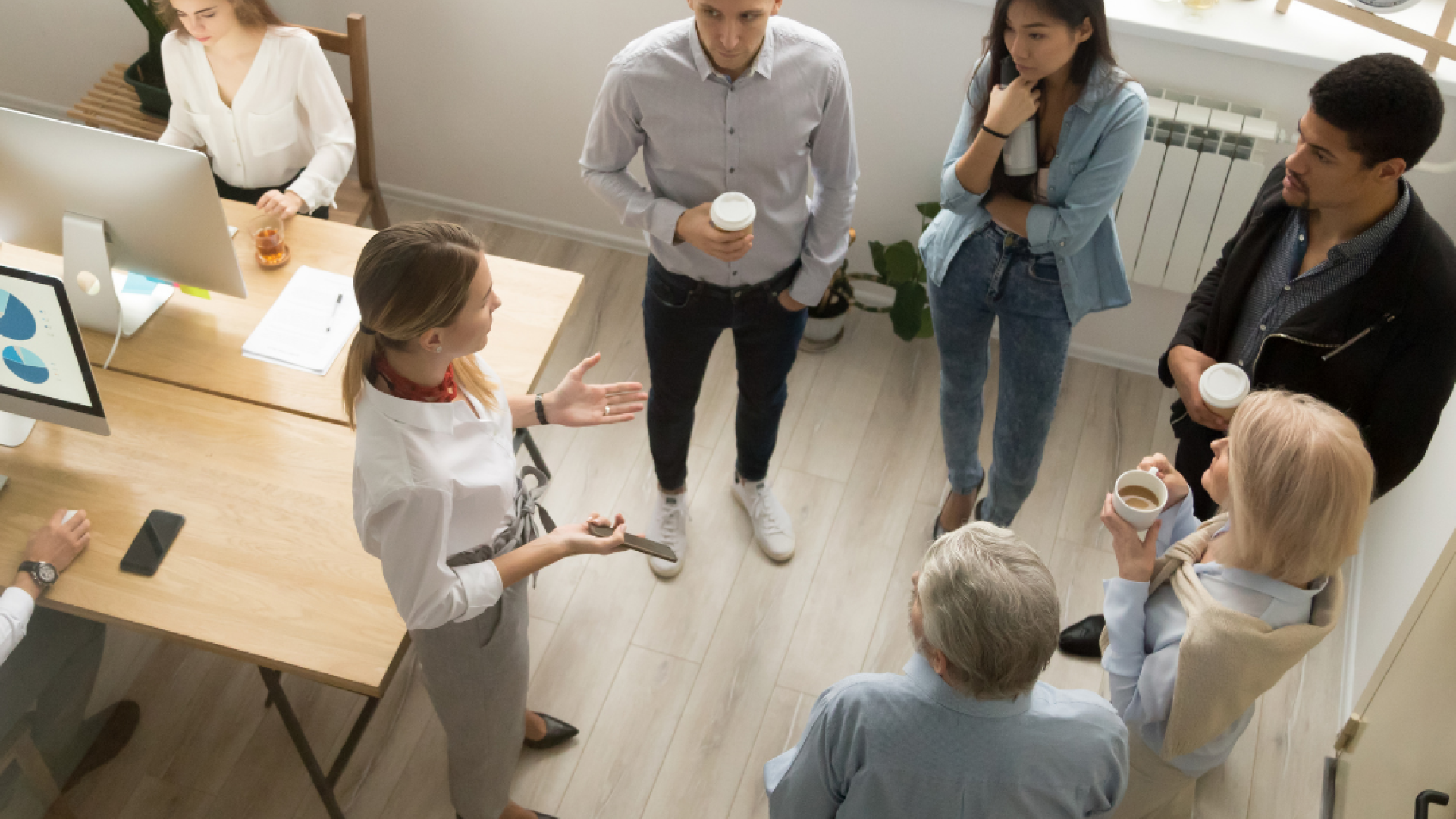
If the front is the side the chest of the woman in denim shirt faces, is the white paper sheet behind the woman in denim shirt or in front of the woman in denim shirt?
in front

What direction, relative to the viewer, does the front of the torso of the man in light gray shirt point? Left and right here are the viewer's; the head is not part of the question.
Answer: facing the viewer

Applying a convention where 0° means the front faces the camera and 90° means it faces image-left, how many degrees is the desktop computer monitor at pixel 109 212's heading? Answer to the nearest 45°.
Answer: approximately 225°

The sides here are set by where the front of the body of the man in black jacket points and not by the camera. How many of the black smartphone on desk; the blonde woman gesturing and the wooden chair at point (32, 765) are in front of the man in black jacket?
3

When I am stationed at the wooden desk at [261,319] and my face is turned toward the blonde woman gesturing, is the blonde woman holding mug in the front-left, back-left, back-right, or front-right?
front-left

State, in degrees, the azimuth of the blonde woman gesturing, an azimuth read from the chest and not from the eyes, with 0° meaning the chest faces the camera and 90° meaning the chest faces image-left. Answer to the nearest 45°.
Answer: approximately 270°

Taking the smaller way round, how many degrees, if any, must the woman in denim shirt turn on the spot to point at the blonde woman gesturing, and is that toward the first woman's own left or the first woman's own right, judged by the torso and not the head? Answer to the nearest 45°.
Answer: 0° — they already face them

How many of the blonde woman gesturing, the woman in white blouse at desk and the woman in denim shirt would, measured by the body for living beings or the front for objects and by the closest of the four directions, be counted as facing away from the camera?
0

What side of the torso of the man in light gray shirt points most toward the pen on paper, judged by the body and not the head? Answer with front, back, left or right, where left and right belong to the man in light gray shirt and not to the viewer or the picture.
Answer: right

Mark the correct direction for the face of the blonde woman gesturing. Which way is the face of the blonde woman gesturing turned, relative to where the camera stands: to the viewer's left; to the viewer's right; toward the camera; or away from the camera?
to the viewer's right

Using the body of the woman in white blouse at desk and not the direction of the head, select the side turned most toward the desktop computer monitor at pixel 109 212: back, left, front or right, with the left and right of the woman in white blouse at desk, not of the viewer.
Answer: front

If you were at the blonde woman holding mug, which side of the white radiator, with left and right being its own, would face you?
front

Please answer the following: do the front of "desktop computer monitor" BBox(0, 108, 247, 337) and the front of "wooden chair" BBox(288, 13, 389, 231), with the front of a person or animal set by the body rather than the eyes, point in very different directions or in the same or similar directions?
very different directions

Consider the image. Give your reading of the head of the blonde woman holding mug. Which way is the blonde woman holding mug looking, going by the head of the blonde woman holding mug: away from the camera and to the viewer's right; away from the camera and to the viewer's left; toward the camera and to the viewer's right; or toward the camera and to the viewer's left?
away from the camera and to the viewer's left

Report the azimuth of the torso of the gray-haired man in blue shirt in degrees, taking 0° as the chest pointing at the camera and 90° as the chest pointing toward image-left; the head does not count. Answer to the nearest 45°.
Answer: approximately 180°

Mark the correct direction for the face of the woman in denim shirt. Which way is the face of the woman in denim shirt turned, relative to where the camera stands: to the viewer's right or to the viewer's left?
to the viewer's left
